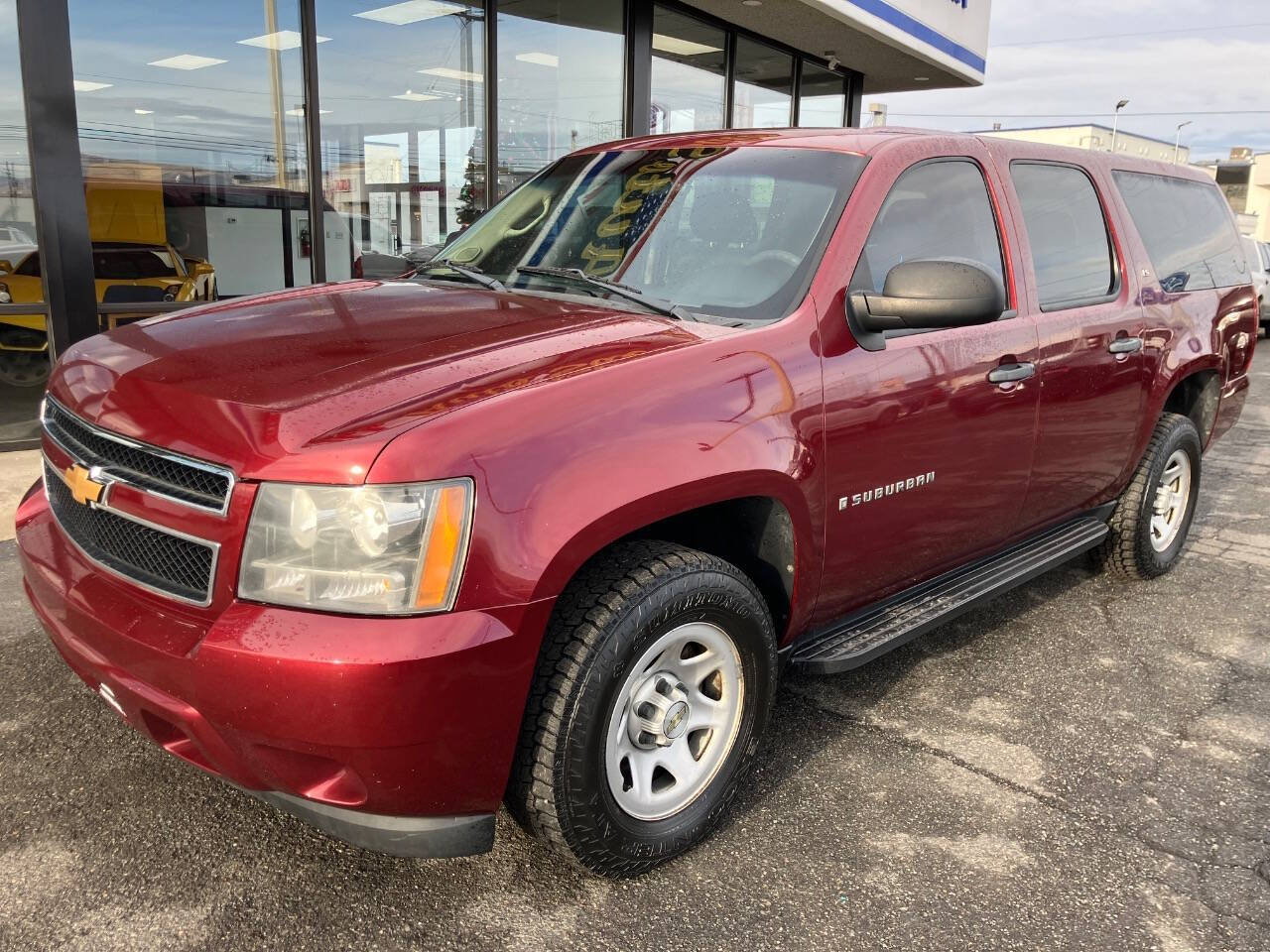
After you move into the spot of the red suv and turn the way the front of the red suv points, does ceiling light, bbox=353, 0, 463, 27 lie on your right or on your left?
on your right

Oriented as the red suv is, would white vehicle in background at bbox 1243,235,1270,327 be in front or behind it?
behind

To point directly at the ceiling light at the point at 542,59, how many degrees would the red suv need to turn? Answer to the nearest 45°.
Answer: approximately 135° to its right

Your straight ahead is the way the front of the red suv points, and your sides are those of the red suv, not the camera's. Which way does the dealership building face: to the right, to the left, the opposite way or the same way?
to the left

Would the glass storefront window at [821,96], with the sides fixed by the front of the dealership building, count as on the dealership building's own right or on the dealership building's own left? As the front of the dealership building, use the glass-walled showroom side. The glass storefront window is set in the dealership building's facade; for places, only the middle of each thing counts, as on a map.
on the dealership building's own left

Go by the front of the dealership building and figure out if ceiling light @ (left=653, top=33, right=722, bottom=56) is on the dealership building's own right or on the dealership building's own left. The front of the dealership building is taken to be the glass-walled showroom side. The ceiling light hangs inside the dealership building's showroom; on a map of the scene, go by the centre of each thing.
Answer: on the dealership building's own left

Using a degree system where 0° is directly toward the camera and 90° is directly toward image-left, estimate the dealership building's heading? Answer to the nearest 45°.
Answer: approximately 315°

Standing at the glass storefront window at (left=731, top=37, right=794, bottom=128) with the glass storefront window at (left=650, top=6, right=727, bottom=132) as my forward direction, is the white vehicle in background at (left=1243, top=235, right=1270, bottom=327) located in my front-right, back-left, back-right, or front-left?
back-left
